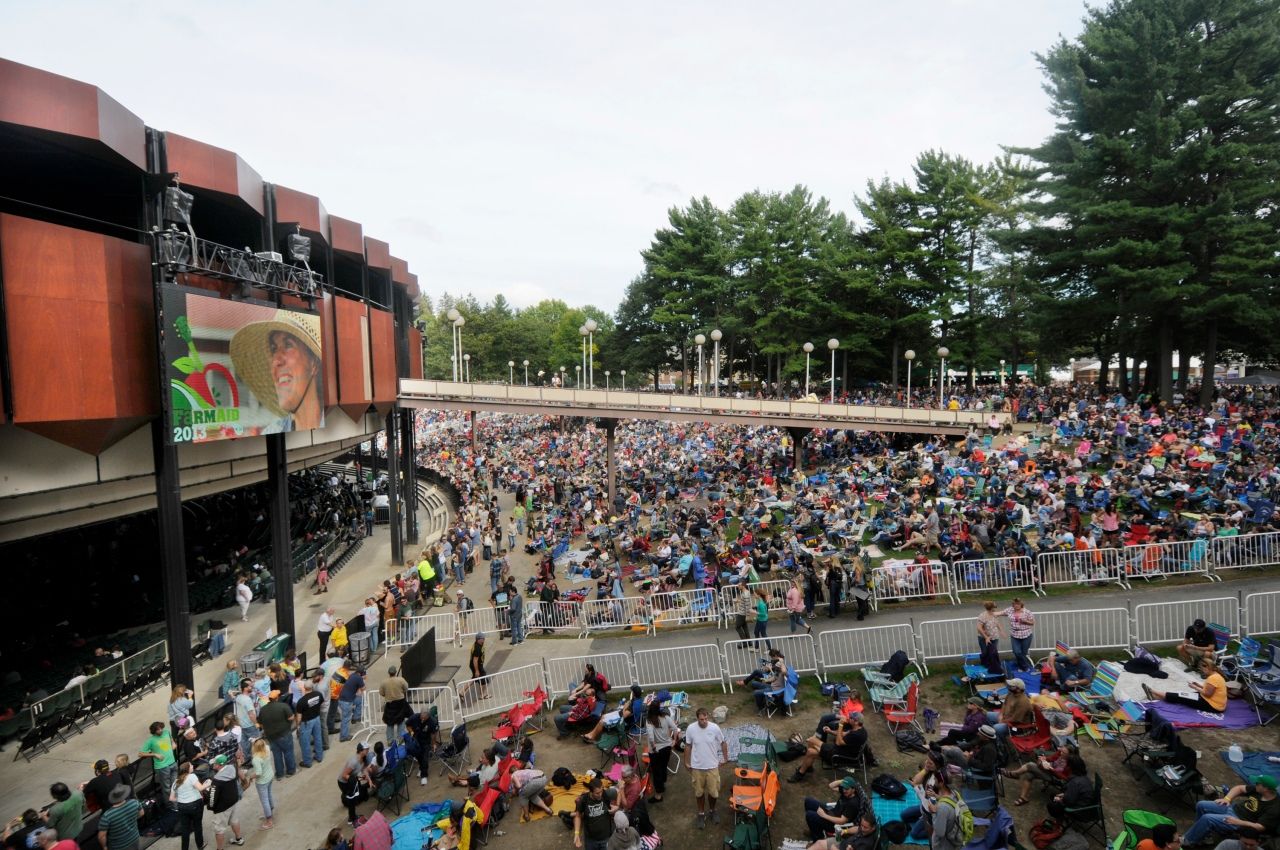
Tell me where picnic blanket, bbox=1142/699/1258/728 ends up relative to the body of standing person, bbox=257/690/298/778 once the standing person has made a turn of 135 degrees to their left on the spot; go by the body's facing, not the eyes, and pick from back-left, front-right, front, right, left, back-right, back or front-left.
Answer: left

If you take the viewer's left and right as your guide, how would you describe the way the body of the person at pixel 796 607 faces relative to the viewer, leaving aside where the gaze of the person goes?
facing to the left of the viewer

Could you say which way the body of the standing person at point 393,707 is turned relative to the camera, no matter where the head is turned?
away from the camera

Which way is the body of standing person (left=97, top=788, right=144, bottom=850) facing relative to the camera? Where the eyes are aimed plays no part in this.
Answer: away from the camera

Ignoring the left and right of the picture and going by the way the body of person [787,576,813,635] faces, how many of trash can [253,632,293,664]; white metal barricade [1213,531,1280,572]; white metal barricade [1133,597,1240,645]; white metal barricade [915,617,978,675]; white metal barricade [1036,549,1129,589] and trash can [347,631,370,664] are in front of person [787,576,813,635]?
2

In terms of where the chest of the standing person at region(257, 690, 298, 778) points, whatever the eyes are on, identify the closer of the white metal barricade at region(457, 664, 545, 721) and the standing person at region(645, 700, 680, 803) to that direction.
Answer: the white metal barricade

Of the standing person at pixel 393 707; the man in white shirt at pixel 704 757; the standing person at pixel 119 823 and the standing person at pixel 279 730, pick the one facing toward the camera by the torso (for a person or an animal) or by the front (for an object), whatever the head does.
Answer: the man in white shirt

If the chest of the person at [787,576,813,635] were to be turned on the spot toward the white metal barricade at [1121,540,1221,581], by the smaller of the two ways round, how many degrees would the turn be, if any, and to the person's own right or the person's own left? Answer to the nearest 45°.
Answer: approximately 180°

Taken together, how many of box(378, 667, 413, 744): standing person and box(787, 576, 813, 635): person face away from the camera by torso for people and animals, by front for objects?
1

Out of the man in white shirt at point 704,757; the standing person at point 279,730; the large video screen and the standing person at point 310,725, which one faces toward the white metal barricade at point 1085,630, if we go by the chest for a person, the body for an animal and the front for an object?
the large video screen

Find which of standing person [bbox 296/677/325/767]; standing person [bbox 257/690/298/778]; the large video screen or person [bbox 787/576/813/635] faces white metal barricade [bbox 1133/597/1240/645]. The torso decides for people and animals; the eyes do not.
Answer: the large video screen

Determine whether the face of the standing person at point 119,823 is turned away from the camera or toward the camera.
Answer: away from the camera
